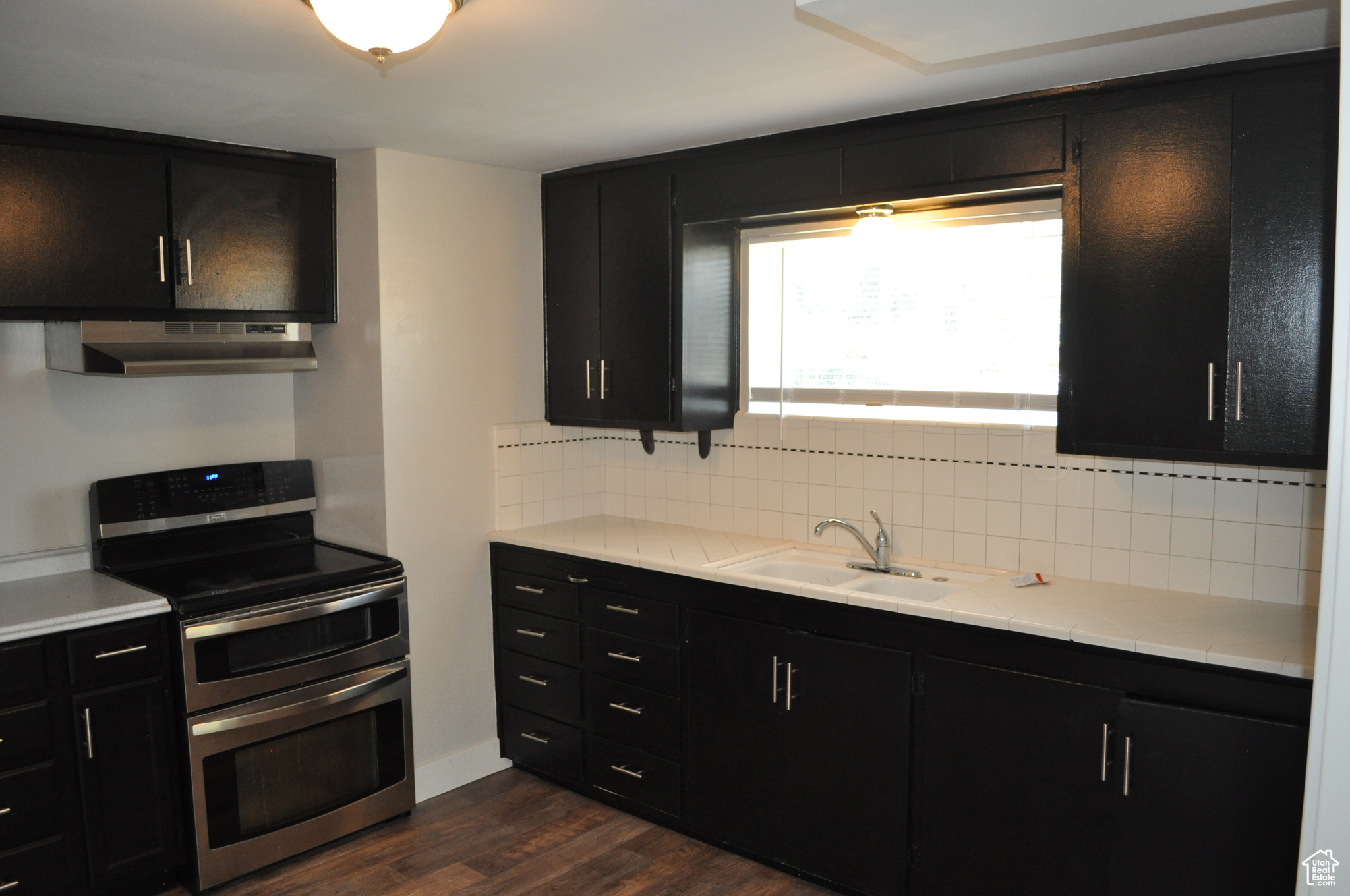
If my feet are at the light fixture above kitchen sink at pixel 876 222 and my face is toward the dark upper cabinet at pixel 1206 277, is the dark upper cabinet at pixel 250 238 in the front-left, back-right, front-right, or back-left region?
back-right

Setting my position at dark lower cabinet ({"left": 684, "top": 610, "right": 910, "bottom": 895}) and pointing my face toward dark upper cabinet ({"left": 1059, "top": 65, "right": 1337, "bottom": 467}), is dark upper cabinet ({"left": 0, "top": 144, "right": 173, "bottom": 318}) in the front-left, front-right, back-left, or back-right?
back-right

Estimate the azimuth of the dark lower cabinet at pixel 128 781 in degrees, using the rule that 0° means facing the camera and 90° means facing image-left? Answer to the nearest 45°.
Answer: approximately 315°

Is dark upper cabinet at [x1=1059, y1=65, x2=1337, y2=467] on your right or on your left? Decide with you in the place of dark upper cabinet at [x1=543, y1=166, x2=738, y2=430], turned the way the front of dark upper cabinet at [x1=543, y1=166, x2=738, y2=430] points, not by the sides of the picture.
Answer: on your left

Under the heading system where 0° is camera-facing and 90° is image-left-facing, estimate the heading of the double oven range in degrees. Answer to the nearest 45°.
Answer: approximately 315°

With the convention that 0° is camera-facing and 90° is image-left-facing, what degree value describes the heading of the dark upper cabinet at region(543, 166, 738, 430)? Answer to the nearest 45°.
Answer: approximately 45°
